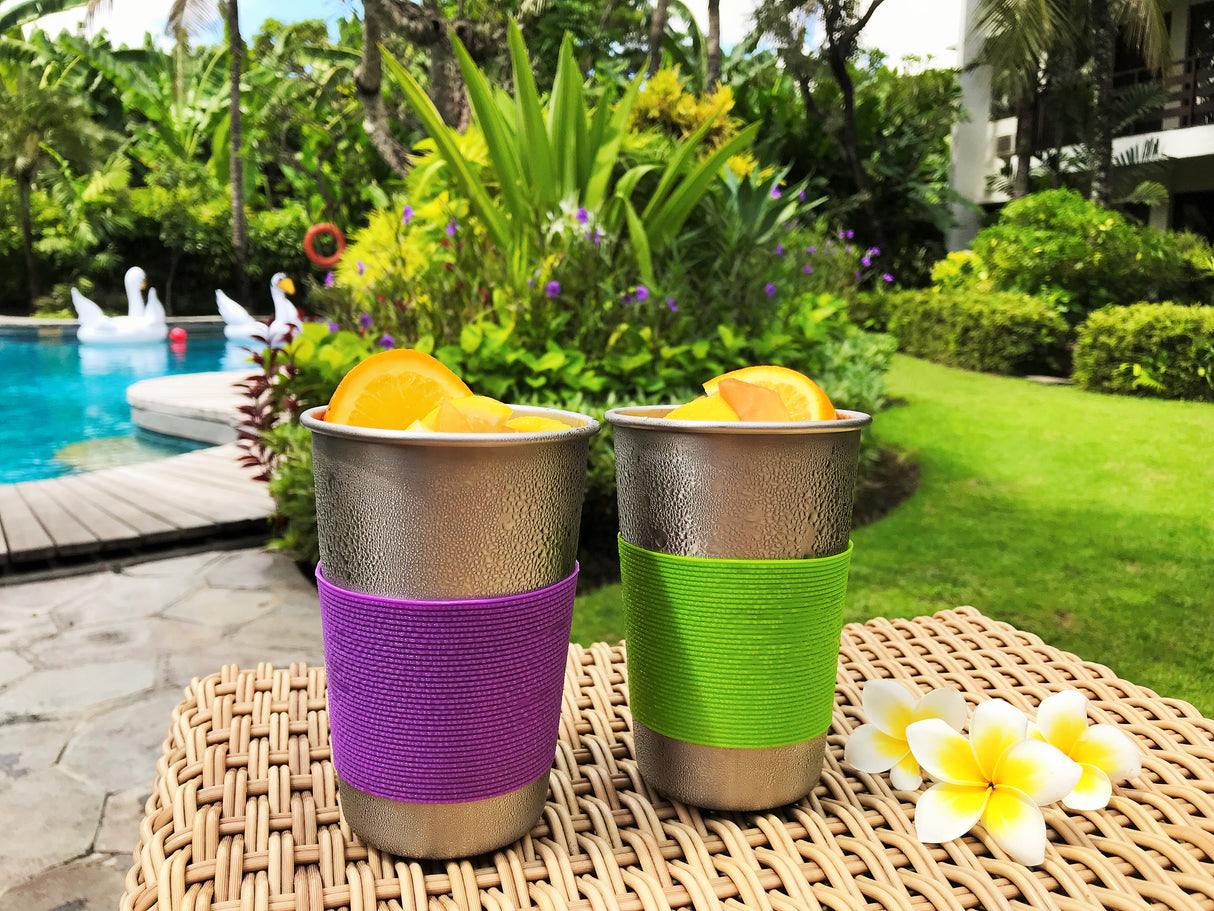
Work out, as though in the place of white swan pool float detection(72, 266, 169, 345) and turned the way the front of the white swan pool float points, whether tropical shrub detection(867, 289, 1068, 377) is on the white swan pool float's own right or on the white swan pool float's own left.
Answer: on the white swan pool float's own right

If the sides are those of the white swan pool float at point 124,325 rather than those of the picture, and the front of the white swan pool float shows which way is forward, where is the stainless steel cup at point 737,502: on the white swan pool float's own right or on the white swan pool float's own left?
on the white swan pool float's own right

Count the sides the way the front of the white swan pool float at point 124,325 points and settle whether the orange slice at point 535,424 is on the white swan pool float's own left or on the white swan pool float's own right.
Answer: on the white swan pool float's own right

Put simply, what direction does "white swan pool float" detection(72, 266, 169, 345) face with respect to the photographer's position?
facing away from the viewer and to the right of the viewer

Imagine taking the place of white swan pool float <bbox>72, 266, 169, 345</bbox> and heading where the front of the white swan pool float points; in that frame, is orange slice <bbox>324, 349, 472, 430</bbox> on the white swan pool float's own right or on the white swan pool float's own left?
on the white swan pool float's own right

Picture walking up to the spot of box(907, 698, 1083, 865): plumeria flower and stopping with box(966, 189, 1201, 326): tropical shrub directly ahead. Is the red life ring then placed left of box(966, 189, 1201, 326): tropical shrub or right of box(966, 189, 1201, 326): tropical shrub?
left
